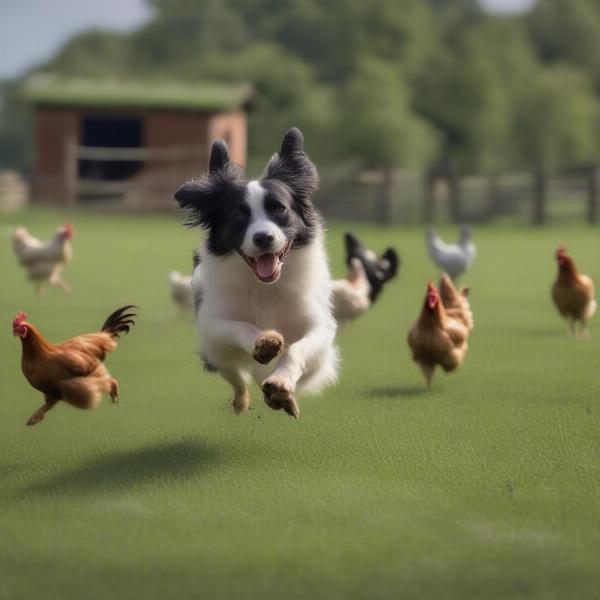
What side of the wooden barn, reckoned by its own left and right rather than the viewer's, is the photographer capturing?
front

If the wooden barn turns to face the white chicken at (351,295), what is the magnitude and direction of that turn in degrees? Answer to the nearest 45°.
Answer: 0° — it already faces it

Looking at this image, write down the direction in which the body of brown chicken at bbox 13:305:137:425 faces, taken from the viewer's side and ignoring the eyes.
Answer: to the viewer's left

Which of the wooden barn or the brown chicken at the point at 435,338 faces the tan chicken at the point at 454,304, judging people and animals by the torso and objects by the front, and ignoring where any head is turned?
the wooden barn

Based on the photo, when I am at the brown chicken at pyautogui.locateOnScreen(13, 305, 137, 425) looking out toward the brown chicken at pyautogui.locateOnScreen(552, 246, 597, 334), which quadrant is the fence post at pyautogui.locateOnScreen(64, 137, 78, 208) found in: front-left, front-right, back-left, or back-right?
front-left

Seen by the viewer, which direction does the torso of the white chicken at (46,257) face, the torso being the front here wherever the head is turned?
to the viewer's right

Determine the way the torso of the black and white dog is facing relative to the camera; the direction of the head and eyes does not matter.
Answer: toward the camera
